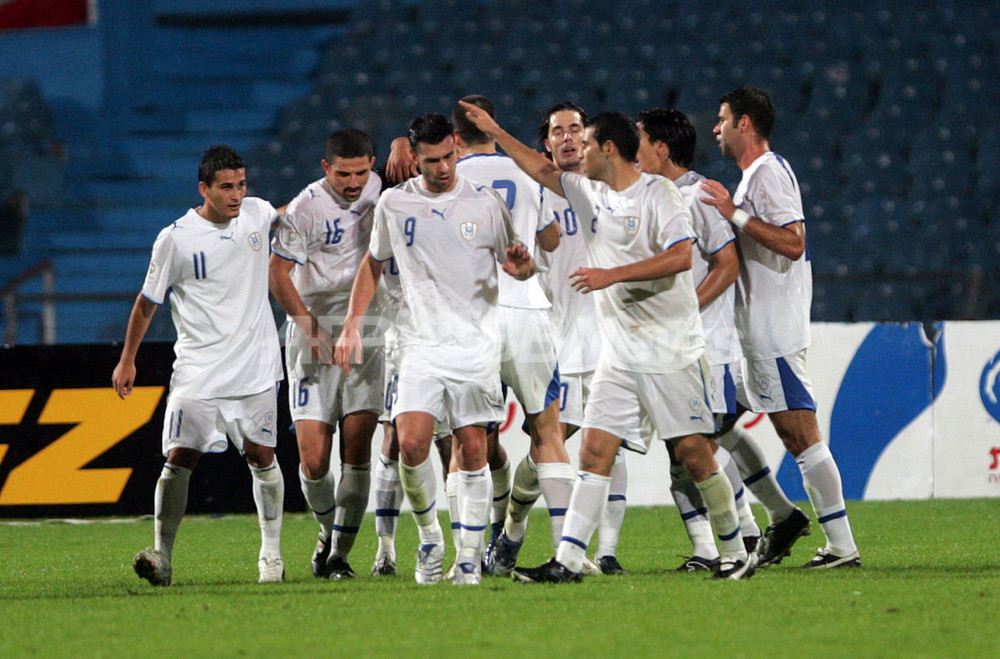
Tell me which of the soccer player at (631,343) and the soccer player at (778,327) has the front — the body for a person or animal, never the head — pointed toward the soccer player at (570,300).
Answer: the soccer player at (778,327)

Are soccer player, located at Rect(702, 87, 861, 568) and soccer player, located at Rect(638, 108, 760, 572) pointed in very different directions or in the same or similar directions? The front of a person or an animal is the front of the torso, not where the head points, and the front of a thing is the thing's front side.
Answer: same or similar directions

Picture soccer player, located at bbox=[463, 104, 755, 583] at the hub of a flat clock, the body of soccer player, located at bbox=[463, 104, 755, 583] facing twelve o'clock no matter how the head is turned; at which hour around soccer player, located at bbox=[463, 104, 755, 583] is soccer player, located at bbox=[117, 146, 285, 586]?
soccer player, located at bbox=[117, 146, 285, 586] is roughly at 2 o'clock from soccer player, located at bbox=[463, 104, 755, 583].

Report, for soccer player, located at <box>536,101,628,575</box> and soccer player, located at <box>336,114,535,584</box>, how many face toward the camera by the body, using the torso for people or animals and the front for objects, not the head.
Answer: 2

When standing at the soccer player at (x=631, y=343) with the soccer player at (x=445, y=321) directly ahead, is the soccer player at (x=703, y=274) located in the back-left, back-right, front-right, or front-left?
back-right

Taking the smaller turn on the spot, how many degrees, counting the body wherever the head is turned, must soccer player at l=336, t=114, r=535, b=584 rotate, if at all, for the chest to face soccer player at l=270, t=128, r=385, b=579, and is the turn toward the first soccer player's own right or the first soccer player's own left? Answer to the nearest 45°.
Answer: approximately 135° to the first soccer player's own right

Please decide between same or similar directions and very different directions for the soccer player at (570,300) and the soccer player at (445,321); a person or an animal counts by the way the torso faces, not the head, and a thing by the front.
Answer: same or similar directions

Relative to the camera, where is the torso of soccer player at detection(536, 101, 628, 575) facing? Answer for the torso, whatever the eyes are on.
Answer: toward the camera

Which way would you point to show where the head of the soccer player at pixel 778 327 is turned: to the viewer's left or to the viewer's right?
to the viewer's left

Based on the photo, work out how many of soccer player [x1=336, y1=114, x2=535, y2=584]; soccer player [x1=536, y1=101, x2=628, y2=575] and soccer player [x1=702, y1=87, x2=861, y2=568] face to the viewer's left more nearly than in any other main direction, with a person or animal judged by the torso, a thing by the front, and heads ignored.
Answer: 1

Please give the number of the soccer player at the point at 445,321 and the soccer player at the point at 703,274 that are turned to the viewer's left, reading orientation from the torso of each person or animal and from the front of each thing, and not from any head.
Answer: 1
